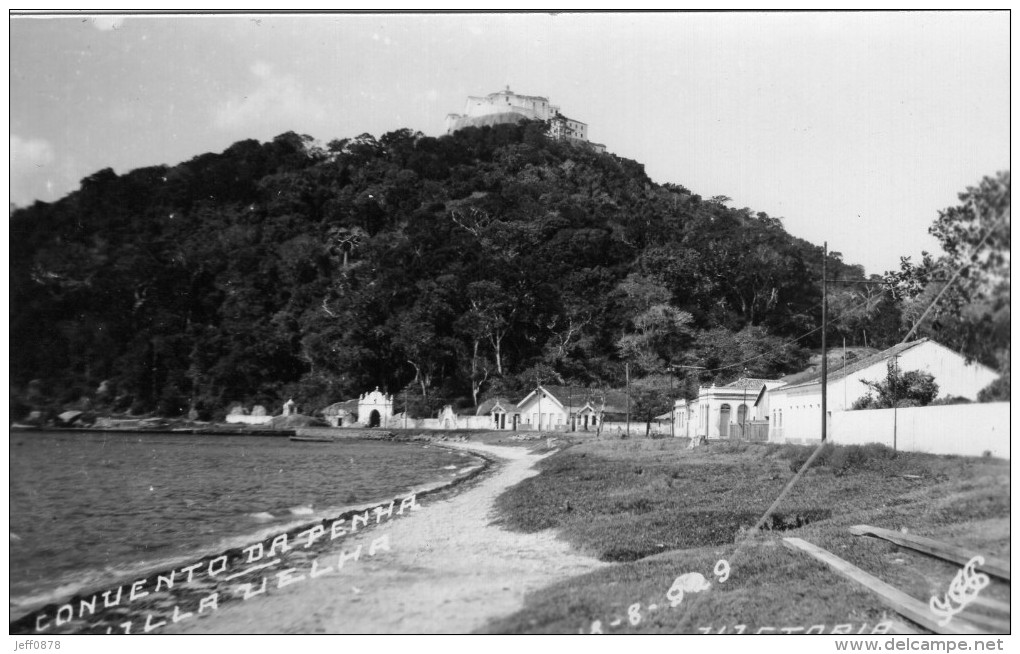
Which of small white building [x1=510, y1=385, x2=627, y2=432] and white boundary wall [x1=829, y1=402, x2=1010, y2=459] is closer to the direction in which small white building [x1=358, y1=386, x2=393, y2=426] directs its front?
the white boundary wall

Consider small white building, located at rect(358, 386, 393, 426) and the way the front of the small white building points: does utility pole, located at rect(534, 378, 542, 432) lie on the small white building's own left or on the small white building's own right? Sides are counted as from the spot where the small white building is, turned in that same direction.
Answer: on the small white building's own left

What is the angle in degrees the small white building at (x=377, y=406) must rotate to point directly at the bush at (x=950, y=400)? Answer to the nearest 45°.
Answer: approximately 45° to its left

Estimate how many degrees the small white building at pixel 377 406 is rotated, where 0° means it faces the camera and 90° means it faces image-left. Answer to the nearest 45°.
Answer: approximately 0°

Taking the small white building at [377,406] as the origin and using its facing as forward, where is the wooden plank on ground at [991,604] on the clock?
The wooden plank on ground is roughly at 11 o'clock from the small white building.

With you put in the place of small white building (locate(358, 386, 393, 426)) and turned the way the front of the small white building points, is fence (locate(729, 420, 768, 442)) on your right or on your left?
on your left

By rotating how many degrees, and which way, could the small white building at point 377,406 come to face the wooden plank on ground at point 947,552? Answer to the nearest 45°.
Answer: approximately 45° to its left

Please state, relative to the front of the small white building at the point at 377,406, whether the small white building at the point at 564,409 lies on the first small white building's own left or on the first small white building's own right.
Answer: on the first small white building's own left

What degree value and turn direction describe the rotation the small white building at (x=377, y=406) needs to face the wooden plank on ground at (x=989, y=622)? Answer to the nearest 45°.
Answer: approximately 45° to its left

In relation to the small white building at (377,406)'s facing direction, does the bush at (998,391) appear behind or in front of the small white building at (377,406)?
in front

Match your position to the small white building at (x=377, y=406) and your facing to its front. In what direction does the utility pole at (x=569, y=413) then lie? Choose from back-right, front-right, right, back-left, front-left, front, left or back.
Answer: left
